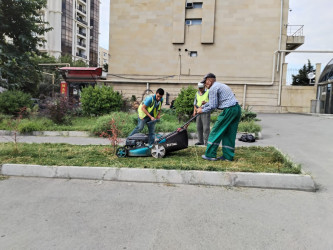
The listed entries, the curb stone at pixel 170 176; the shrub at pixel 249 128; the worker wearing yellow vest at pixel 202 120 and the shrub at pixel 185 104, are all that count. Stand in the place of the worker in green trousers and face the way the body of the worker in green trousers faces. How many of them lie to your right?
3

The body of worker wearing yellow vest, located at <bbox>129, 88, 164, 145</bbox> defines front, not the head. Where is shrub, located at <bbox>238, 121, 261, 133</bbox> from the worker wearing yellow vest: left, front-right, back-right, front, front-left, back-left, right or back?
left

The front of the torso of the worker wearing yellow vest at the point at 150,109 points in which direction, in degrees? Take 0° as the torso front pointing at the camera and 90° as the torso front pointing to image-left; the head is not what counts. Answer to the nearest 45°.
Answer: approximately 315°

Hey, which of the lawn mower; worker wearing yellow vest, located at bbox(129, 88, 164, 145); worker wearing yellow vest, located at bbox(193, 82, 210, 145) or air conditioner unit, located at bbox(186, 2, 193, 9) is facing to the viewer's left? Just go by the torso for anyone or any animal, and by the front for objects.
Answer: the lawn mower

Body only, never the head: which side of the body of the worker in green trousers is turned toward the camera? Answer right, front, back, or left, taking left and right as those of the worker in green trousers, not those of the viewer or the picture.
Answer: left

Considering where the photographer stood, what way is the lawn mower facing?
facing to the left of the viewer

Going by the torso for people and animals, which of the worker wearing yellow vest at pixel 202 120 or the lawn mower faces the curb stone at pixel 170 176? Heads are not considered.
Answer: the worker wearing yellow vest

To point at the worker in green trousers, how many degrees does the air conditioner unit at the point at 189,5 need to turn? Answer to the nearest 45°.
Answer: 0° — it already faces them

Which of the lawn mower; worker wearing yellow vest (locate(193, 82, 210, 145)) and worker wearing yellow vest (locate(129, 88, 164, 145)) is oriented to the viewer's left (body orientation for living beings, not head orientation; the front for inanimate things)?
the lawn mower
